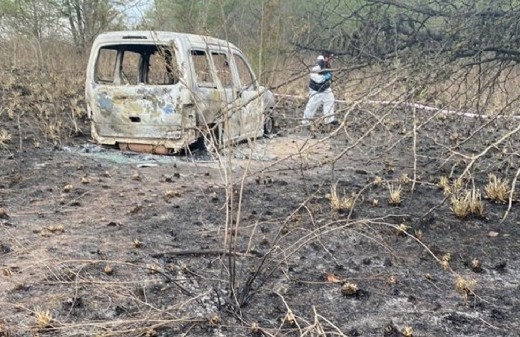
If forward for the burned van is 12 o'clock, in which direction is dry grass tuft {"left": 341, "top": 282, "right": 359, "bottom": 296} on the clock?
The dry grass tuft is roughly at 4 o'clock from the burned van.

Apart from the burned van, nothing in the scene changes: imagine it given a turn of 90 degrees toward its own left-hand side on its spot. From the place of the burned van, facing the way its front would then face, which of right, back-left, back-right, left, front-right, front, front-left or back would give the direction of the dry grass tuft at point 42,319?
back-left

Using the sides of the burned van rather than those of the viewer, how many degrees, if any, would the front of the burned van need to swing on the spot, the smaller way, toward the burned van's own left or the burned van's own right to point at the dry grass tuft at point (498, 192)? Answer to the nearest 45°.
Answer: approximately 90° to the burned van's own right

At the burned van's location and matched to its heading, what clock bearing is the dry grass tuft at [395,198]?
The dry grass tuft is roughly at 3 o'clock from the burned van.

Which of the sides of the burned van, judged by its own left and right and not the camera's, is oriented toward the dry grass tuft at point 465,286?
right

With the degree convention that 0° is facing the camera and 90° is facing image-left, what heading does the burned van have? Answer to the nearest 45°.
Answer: approximately 225°

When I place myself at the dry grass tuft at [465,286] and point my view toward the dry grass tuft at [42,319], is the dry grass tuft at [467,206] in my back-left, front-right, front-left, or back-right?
back-right

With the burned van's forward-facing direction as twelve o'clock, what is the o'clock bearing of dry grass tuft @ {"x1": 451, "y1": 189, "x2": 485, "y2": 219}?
The dry grass tuft is roughly at 3 o'clock from the burned van.

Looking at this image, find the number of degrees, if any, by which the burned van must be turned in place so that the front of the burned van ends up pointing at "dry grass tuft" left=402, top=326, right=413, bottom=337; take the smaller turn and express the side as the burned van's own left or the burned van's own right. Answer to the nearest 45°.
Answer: approximately 135° to the burned van's own right

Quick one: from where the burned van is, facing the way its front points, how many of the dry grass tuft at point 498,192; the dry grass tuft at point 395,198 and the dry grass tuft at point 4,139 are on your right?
2
